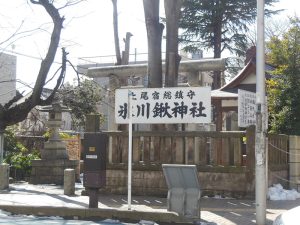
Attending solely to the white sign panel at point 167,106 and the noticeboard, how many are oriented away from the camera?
0

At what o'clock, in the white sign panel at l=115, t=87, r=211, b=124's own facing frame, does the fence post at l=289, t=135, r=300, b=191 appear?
The fence post is roughly at 8 o'clock from the white sign panel.

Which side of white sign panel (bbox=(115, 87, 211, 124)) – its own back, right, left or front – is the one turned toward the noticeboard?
left

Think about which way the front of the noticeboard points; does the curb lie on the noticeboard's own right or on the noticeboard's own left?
on the noticeboard's own right

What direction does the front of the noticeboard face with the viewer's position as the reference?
facing the viewer and to the right of the viewer

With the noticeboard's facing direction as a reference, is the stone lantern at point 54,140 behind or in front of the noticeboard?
behind

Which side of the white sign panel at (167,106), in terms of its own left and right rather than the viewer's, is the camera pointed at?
front

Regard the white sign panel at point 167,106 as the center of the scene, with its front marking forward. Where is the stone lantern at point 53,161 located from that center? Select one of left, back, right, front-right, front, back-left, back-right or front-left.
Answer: back-right

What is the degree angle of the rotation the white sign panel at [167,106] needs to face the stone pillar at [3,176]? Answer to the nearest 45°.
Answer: approximately 135° to its right

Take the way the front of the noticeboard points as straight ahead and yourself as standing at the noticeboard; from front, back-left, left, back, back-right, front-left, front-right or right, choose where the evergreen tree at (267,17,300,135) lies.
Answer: back-left

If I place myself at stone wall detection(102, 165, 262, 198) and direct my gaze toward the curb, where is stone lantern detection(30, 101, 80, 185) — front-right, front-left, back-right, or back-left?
back-right
